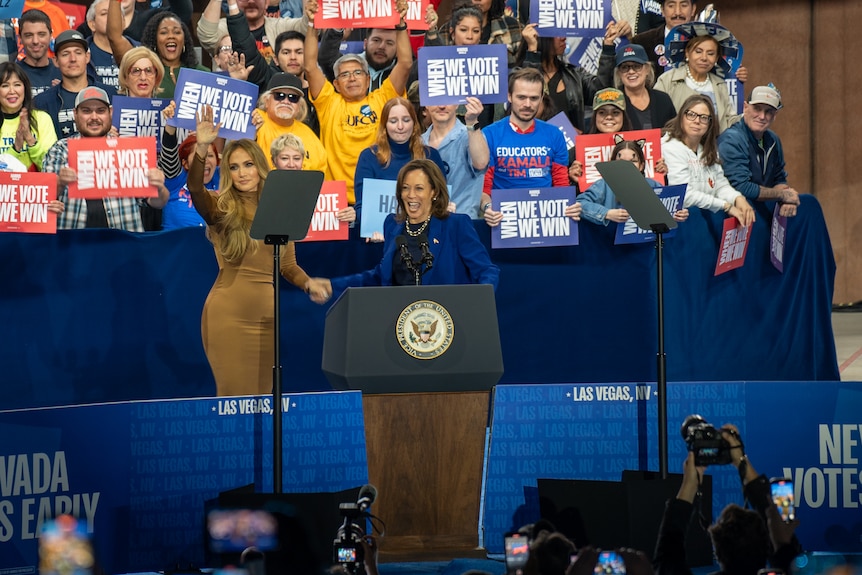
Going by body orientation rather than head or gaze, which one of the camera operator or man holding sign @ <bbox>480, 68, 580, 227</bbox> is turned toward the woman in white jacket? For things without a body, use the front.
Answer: the camera operator

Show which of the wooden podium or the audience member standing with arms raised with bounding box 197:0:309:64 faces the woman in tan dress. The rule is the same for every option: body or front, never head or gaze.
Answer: the audience member standing with arms raised

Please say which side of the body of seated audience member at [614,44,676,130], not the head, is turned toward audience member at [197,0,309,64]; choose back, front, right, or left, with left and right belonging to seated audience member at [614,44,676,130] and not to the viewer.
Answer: right

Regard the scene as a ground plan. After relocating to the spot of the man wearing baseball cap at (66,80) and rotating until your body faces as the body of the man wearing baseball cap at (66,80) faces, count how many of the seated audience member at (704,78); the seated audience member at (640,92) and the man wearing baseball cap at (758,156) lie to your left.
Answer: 3

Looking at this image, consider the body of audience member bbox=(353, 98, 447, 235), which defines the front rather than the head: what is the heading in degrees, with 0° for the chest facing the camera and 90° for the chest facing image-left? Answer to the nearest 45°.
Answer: approximately 0°

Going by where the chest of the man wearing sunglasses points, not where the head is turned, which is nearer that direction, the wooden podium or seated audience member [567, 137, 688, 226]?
the wooden podium

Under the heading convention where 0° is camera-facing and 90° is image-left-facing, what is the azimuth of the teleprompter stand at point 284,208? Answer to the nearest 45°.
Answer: approximately 225°

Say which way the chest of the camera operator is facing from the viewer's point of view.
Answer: away from the camera

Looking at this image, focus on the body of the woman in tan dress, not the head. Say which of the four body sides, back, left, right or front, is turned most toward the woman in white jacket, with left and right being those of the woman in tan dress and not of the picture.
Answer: left

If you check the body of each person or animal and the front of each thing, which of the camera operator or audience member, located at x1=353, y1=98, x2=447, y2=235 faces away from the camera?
the camera operator

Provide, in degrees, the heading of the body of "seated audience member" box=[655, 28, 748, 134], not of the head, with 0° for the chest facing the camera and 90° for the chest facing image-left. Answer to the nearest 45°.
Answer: approximately 0°

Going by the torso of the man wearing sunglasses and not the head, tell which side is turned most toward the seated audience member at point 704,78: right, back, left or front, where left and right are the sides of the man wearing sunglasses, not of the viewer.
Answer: left

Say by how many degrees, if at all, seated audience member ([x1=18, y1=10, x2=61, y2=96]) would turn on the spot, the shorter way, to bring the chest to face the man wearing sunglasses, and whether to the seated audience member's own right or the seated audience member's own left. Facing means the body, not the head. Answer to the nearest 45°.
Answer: approximately 45° to the seated audience member's own left
